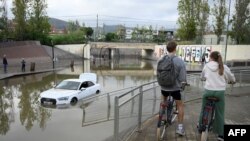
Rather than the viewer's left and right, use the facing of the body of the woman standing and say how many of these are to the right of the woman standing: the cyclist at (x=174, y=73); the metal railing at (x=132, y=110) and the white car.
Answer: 0

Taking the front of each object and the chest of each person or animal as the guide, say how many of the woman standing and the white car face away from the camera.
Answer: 1

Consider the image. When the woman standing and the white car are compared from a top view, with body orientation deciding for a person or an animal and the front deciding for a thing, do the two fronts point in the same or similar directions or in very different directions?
very different directions

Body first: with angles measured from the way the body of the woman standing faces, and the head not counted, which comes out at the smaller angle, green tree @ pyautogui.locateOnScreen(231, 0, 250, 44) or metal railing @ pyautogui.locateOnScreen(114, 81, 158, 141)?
the green tree

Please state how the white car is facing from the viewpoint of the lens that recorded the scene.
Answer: facing the viewer and to the left of the viewer

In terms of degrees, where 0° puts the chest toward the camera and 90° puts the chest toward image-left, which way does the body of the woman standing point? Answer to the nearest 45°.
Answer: approximately 180°

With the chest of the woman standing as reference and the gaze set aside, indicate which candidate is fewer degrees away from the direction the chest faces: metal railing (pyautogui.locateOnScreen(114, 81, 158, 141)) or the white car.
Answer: the white car

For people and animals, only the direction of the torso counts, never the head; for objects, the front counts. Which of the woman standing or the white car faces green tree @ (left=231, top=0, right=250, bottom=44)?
the woman standing

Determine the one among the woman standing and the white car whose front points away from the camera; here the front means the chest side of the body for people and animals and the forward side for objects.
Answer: the woman standing

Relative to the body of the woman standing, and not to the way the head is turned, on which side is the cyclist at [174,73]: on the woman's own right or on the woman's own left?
on the woman's own left

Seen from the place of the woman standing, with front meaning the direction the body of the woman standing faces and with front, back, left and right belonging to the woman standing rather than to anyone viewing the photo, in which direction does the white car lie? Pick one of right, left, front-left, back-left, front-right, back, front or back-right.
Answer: front-left

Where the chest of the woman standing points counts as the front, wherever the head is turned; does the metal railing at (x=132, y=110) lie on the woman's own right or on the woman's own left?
on the woman's own left

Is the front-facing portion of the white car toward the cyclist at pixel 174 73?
no

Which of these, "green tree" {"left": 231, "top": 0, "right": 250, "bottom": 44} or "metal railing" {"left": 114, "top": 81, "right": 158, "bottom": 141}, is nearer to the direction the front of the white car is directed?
the metal railing
